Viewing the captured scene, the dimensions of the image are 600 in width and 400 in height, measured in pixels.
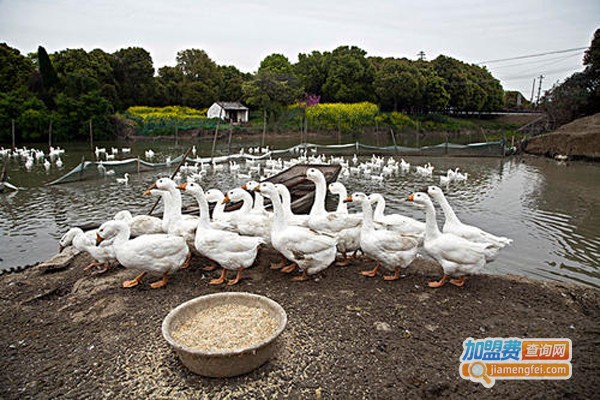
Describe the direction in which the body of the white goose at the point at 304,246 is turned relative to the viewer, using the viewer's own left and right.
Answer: facing to the left of the viewer

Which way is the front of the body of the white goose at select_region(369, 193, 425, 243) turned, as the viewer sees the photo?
to the viewer's left

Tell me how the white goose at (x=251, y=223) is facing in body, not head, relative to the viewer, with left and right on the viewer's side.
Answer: facing to the left of the viewer

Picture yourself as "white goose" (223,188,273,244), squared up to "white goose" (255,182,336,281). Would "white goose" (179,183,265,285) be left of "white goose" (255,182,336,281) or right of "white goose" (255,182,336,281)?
right

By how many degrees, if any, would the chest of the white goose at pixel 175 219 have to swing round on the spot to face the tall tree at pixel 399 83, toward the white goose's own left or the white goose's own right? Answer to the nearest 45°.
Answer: approximately 135° to the white goose's own right

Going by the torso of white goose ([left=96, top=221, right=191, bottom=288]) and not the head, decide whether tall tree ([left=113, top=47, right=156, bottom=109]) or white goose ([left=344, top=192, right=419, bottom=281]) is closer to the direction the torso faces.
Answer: the tall tree

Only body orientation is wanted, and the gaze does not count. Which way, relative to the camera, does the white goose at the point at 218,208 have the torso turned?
to the viewer's left

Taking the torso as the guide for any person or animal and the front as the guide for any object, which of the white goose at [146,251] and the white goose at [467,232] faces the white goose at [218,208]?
the white goose at [467,232]

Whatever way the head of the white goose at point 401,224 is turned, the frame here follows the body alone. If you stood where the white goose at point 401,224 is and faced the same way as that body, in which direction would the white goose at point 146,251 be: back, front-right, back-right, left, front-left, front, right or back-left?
front-left

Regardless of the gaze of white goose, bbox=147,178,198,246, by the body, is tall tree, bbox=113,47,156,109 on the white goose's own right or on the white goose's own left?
on the white goose's own right

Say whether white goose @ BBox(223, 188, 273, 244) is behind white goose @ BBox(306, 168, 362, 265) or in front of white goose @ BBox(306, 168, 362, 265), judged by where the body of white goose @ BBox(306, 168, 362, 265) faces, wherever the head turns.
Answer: in front

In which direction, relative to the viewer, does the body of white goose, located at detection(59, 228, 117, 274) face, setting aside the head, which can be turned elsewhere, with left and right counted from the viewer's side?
facing to the left of the viewer

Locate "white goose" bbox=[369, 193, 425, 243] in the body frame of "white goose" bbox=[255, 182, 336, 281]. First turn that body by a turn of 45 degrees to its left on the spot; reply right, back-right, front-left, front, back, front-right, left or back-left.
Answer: back

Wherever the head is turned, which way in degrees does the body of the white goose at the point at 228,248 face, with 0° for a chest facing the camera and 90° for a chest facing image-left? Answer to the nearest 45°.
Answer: approximately 90°

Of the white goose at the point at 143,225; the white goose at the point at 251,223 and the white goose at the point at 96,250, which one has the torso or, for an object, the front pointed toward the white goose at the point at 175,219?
the white goose at the point at 251,223

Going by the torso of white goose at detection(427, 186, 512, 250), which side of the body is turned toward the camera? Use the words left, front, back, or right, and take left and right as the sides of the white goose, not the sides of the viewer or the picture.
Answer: left

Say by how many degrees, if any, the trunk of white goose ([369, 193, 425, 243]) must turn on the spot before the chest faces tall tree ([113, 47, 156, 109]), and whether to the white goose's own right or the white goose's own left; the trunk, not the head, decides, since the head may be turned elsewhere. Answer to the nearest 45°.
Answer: approximately 45° to the white goose's own right

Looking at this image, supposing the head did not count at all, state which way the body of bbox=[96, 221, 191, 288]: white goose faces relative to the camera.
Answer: to the viewer's left

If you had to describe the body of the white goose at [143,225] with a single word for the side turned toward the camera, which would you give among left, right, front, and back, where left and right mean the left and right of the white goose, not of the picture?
left

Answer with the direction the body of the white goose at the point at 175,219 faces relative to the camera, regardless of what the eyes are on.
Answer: to the viewer's left
